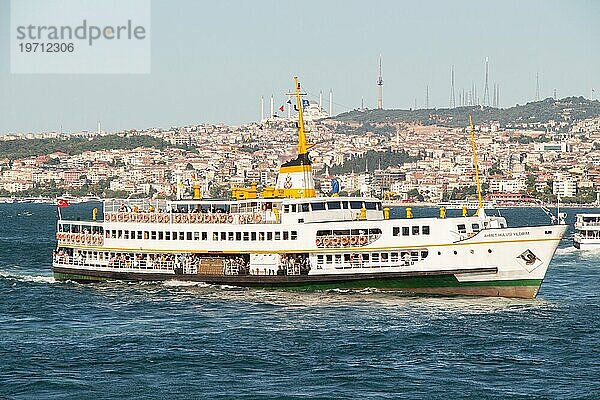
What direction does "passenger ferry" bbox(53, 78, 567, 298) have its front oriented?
to the viewer's right
